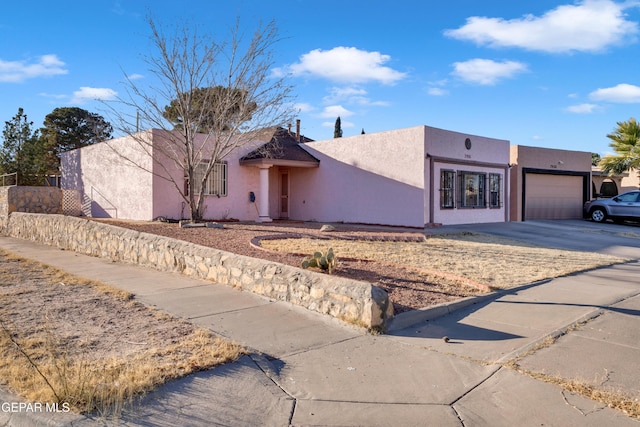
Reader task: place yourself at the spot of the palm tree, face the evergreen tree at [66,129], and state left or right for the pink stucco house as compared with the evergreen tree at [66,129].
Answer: left

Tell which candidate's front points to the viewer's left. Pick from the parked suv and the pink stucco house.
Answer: the parked suv

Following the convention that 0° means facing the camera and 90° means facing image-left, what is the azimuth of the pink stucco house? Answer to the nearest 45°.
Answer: approximately 315°

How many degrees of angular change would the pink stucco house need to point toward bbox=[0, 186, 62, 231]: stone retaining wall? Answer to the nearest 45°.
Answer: approximately 135° to its right

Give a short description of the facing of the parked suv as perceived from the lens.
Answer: facing to the left of the viewer

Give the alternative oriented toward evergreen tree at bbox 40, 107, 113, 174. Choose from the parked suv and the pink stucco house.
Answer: the parked suv

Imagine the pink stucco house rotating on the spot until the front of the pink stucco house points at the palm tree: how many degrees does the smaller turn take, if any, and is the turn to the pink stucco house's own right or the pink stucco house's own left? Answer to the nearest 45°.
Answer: approximately 45° to the pink stucco house's own left

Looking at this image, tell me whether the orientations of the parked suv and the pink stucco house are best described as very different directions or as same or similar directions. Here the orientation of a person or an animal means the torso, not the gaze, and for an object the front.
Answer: very different directions

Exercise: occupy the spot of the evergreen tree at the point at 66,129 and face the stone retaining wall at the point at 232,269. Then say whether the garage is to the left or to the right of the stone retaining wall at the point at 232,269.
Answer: left

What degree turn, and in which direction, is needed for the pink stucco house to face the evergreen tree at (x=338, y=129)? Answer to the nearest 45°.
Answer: approximately 135° to its left

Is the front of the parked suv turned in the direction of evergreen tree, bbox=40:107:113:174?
yes

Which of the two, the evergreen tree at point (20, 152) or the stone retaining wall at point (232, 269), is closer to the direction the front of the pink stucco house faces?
the stone retaining wall

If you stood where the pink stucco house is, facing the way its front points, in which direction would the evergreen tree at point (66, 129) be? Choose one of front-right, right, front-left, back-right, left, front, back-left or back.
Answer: back
